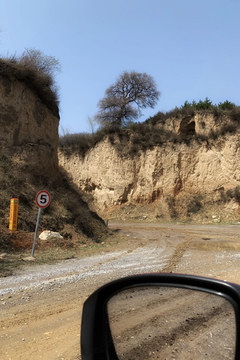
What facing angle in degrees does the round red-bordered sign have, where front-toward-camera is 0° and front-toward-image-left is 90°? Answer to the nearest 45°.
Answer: approximately 0°

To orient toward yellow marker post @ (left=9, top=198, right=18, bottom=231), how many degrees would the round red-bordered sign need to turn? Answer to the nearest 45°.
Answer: approximately 135° to its right

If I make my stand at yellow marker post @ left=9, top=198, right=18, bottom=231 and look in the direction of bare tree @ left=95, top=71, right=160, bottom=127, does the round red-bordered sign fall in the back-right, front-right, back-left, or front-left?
back-right

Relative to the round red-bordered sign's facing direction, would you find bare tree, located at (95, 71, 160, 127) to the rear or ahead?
to the rear
